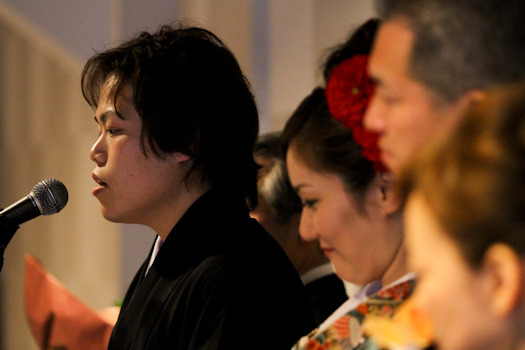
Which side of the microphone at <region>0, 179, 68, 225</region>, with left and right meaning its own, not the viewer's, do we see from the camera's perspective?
right

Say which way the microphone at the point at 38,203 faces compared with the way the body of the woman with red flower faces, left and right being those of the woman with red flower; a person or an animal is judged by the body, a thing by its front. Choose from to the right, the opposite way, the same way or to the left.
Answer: the opposite way

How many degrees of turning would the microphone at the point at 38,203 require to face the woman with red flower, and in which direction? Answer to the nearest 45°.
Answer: approximately 45° to its right

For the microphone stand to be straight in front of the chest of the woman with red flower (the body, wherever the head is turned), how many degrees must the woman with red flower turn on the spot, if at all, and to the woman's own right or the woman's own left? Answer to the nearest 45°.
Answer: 0° — they already face it

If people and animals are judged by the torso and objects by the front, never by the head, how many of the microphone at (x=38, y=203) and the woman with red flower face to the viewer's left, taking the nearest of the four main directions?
1

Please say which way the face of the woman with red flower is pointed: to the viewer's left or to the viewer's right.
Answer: to the viewer's left

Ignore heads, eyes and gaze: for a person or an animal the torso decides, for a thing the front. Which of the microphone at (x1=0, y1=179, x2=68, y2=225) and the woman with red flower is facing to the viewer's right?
the microphone

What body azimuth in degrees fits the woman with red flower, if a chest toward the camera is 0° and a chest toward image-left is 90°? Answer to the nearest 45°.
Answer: approximately 90°
